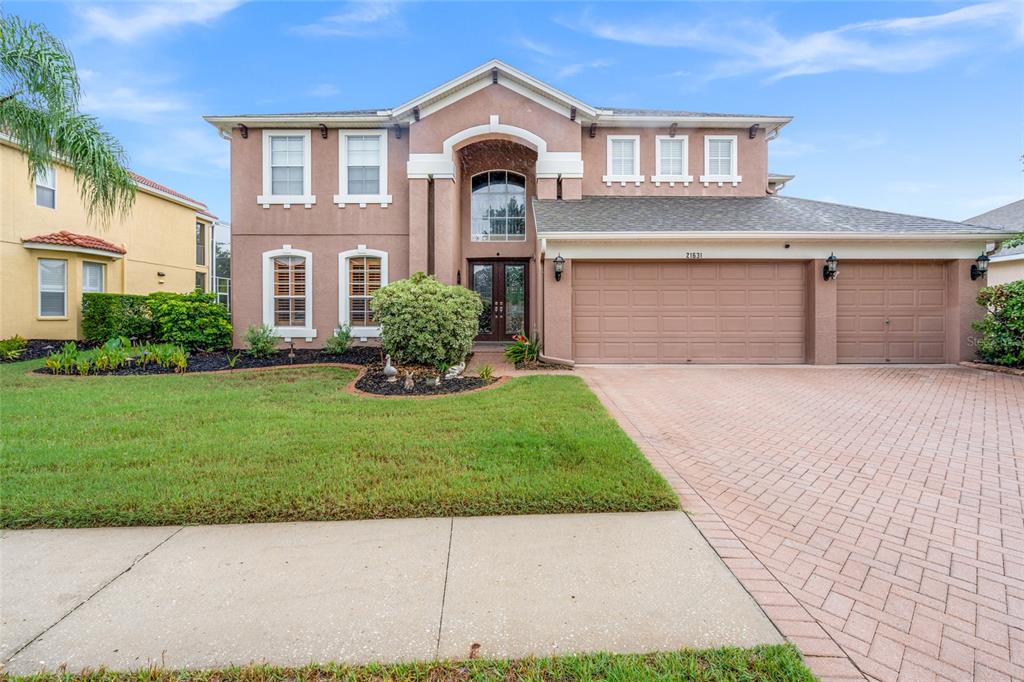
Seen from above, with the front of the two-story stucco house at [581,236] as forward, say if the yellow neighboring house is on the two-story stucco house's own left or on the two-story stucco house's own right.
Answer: on the two-story stucco house's own right

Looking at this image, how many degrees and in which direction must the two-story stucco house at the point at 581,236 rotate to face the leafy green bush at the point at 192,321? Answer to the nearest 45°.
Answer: approximately 90° to its right

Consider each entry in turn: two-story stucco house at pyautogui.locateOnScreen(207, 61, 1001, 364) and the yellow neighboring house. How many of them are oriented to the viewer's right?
0

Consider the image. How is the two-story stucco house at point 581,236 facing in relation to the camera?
toward the camera

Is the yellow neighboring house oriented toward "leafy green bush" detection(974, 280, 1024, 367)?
no

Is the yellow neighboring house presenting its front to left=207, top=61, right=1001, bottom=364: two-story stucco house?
no

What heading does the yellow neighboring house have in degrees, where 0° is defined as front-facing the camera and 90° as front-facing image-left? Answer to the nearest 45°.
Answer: approximately 45°

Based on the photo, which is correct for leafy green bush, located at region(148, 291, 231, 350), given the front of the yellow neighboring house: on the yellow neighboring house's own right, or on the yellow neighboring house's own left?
on the yellow neighboring house's own left

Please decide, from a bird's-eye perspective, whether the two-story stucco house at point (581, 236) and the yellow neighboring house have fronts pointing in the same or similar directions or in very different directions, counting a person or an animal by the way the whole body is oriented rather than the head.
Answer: same or similar directions

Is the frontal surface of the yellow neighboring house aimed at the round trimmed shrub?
no
